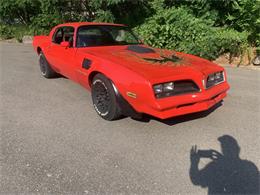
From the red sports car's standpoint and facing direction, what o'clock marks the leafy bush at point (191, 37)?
The leafy bush is roughly at 8 o'clock from the red sports car.

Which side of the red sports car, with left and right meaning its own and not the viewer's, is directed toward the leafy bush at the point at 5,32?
back

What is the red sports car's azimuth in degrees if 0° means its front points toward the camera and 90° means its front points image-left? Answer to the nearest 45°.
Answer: approximately 315°
